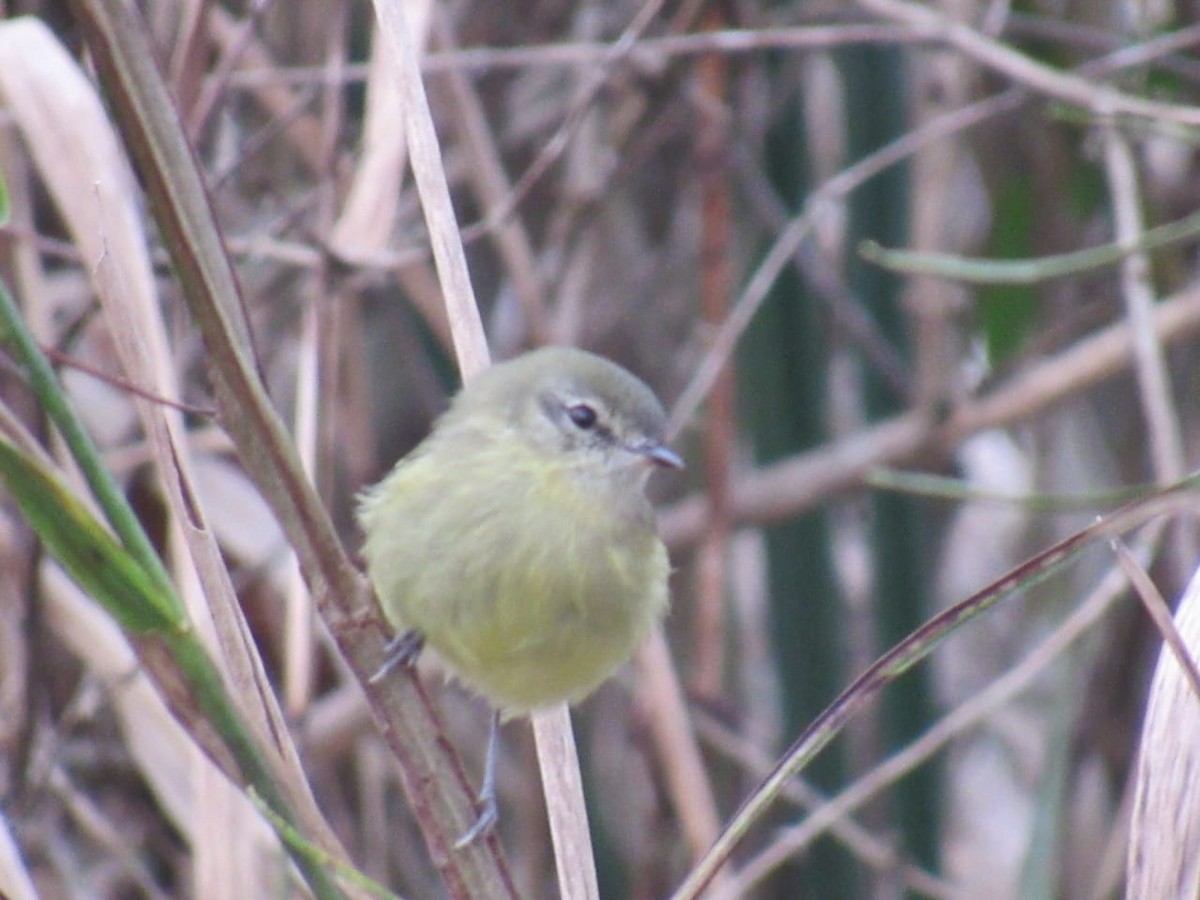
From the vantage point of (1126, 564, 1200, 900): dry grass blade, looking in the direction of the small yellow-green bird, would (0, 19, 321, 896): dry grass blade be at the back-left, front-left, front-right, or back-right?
front-left

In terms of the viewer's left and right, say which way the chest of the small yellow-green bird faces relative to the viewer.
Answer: facing the viewer and to the right of the viewer

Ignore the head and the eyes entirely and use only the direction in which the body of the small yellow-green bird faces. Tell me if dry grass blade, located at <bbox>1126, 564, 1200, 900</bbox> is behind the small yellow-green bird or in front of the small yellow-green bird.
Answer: in front
